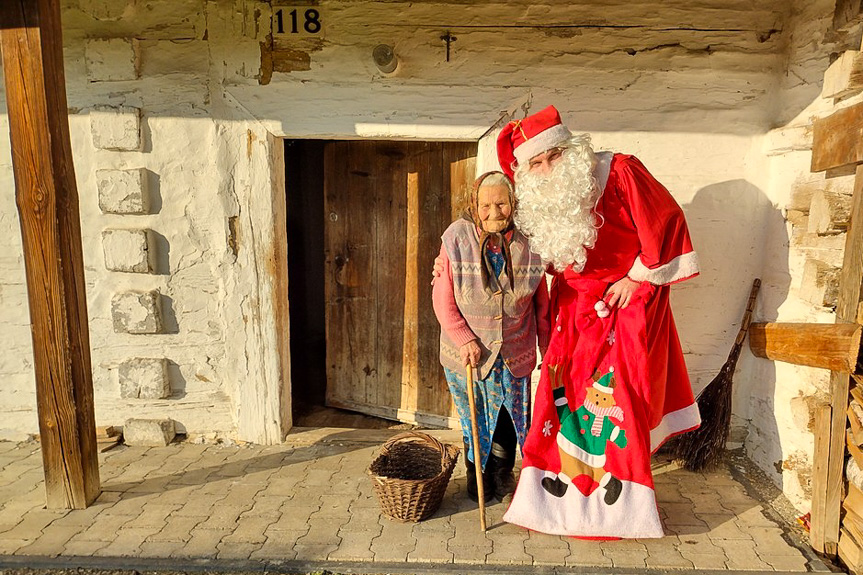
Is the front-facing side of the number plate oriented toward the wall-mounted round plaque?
no

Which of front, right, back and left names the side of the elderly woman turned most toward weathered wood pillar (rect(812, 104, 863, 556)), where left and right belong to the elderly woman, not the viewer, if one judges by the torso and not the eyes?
left

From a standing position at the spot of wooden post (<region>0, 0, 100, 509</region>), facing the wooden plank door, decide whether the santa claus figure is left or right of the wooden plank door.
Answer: right

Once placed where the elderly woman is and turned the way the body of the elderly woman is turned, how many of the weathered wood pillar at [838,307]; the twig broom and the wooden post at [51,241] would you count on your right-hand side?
1

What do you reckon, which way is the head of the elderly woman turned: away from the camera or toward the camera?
toward the camera

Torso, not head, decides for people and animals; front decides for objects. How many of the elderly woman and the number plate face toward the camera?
2

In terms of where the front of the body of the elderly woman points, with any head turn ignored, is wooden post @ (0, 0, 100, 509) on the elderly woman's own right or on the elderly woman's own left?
on the elderly woman's own right

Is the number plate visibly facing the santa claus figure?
no

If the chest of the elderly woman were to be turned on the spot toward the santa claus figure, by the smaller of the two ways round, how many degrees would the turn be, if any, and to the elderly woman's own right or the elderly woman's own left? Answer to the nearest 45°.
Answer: approximately 90° to the elderly woman's own left

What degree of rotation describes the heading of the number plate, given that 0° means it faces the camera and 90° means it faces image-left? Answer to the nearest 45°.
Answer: approximately 0°

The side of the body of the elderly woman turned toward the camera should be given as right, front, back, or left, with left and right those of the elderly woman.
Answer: front

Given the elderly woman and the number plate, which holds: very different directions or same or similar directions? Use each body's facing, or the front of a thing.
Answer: same or similar directions
